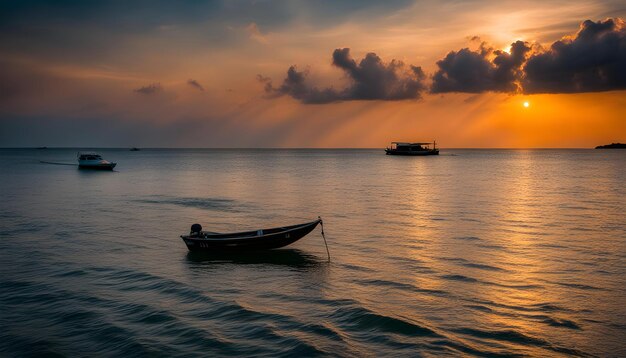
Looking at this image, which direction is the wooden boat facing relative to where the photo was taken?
to the viewer's right
